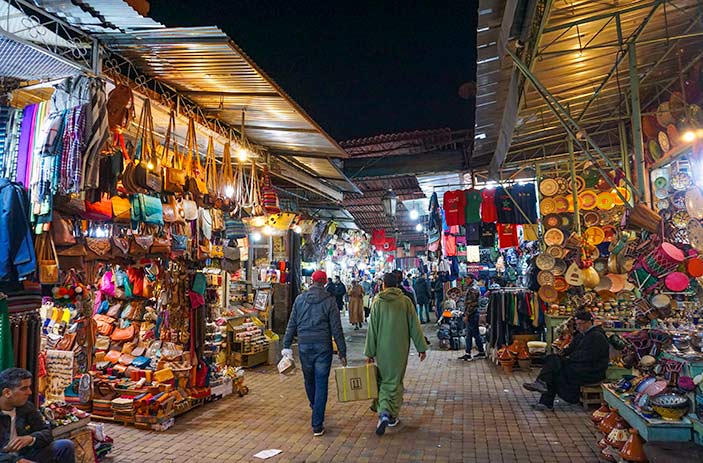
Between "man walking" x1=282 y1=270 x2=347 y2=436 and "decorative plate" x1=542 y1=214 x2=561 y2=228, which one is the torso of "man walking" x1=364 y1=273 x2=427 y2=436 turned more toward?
the decorative plate

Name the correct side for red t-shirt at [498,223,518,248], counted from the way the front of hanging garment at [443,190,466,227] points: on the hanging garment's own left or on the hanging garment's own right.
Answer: on the hanging garment's own left

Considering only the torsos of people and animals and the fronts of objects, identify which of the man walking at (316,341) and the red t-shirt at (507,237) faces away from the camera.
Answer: the man walking

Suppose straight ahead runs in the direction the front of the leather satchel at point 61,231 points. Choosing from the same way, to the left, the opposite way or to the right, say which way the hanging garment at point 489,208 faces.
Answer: to the right

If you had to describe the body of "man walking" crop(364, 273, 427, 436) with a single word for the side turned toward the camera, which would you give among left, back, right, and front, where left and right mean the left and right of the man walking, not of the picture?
back

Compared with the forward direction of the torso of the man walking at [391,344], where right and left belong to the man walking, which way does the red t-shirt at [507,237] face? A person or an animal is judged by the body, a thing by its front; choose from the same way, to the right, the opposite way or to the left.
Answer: the opposite way

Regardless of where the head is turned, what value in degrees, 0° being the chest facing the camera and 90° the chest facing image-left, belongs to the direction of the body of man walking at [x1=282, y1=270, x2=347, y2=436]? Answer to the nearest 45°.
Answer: approximately 180°

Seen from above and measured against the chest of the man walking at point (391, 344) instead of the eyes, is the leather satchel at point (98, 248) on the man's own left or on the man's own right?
on the man's own left

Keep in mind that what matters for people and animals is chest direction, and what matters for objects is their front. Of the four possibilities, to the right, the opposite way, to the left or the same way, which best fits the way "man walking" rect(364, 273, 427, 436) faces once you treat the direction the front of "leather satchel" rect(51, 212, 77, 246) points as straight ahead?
to the left
